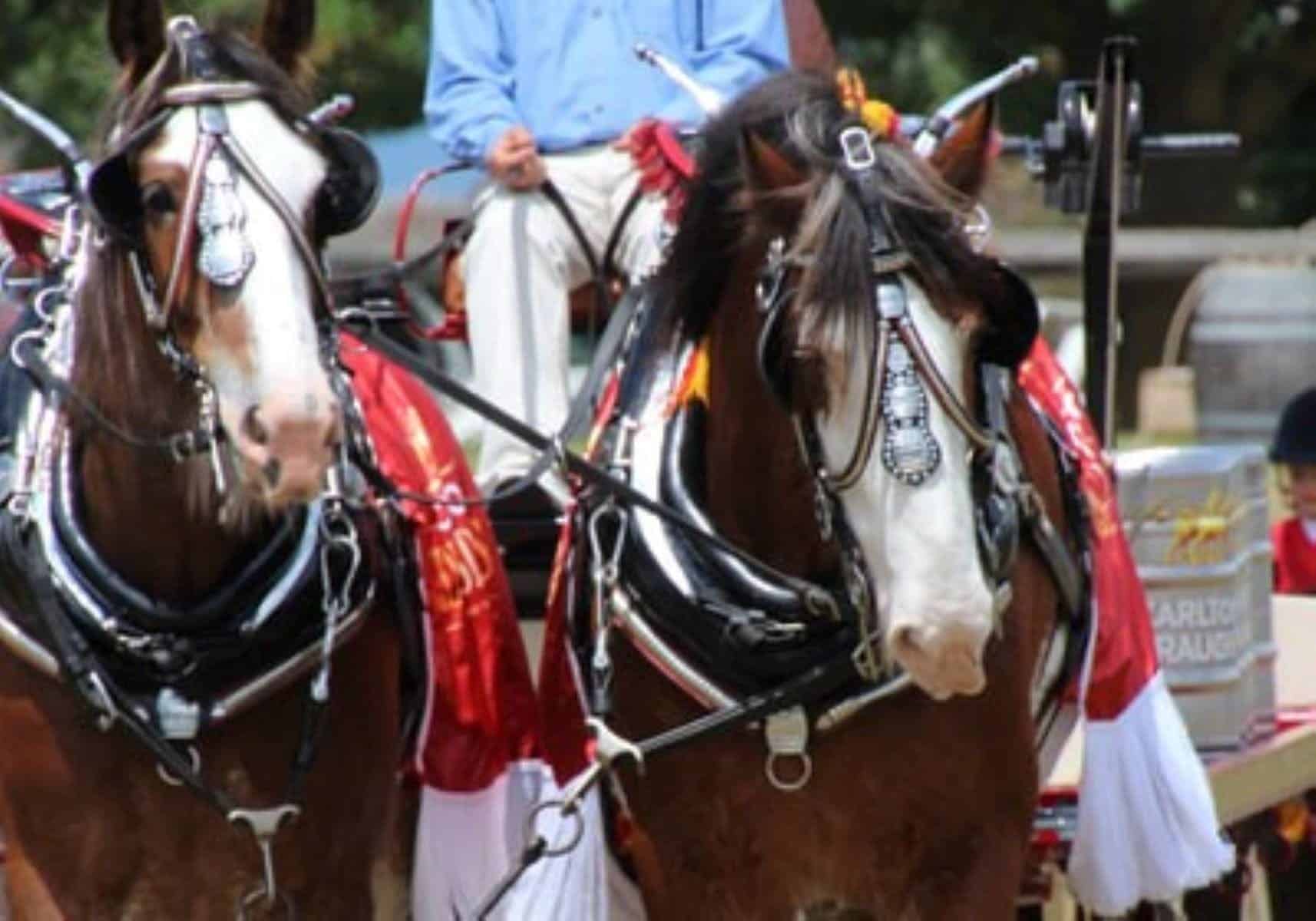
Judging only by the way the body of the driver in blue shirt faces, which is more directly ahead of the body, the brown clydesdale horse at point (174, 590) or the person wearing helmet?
the brown clydesdale horse

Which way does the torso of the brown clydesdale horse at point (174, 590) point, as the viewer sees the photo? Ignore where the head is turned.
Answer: toward the camera

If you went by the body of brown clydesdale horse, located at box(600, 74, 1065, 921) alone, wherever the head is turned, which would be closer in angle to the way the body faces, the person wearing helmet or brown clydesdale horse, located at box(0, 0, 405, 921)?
the brown clydesdale horse

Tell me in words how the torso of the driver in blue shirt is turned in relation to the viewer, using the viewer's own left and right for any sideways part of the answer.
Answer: facing the viewer

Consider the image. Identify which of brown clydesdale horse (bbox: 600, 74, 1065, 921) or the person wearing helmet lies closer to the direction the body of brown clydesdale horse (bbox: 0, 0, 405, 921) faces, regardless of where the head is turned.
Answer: the brown clydesdale horse

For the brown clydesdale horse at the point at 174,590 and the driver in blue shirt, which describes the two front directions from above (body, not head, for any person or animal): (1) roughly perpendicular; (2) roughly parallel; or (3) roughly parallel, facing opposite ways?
roughly parallel

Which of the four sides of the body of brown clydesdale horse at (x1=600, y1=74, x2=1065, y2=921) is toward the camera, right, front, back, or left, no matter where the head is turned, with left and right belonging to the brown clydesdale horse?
front

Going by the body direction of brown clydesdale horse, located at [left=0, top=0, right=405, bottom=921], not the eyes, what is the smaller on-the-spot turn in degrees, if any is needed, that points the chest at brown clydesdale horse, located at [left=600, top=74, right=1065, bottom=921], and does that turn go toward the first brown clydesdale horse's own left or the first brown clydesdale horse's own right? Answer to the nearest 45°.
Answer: approximately 90° to the first brown clydesdale horse's own left

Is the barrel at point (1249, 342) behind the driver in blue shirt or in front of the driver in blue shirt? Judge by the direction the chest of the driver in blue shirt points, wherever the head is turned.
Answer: behind

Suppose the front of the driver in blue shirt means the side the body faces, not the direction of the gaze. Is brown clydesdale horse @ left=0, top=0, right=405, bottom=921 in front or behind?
in front
